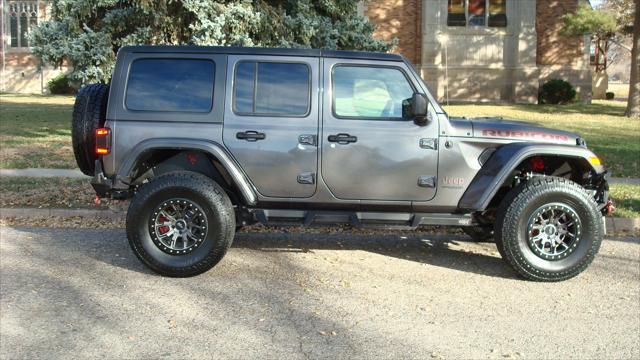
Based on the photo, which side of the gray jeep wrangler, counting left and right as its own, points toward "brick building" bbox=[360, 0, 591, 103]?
left

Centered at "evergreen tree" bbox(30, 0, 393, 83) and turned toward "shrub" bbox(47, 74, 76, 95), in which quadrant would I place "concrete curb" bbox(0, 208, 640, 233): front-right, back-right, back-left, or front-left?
back-left

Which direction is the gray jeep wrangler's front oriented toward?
to the viewer's right

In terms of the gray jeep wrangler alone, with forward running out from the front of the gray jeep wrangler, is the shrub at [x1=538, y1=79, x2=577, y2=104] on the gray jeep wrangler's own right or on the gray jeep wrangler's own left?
on the gray jeep wrangler's own left

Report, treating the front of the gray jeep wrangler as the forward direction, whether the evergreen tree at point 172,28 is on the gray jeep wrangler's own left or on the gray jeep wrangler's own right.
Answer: on the gray jeep wrangler's own left
